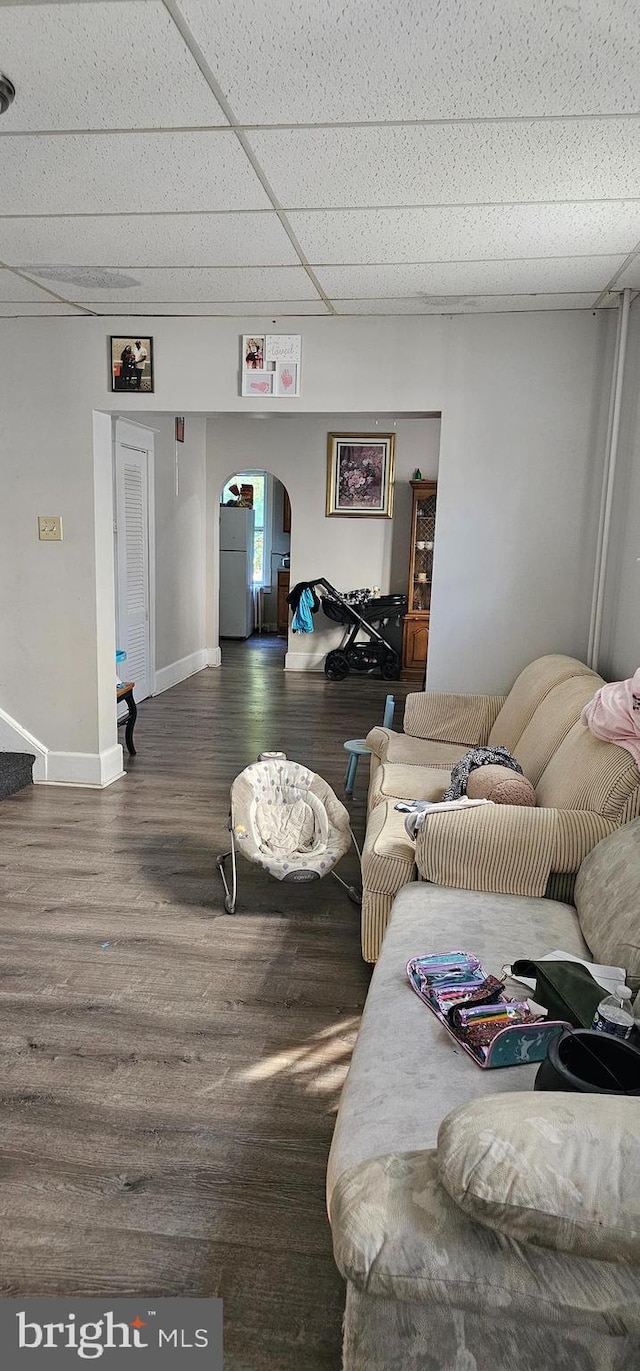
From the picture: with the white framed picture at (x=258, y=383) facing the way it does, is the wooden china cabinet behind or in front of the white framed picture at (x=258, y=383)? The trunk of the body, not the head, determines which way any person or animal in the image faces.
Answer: behind

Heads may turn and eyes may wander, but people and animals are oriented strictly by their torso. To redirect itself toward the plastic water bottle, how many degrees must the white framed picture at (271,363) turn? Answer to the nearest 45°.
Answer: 0° — it already faces it

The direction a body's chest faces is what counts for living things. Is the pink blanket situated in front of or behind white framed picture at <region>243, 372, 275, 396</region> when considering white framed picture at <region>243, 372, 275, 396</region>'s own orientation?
in front

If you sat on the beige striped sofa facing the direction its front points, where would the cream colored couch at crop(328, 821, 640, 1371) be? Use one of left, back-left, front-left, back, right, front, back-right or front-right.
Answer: left

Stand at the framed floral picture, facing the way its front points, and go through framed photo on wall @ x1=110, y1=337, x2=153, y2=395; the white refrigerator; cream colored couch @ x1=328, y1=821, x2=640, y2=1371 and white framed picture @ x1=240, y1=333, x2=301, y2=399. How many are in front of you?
3

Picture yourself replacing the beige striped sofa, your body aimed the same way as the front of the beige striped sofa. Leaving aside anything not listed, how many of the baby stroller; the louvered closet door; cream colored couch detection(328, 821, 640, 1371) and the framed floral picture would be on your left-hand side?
1

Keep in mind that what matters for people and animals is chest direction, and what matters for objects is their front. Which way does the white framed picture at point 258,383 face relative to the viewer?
toward the camera

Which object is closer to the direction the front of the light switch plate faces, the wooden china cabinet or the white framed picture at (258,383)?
the white framed picture

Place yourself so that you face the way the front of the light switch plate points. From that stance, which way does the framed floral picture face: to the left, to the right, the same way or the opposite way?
the same way

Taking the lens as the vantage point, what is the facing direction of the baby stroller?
facing to the right of the viewer

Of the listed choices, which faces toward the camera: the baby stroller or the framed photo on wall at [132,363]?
the framed photo on wall

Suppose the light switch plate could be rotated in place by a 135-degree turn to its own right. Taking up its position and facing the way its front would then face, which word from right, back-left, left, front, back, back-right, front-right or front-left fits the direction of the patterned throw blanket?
back

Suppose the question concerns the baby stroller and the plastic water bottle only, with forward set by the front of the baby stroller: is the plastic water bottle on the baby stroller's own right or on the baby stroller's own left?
on the baby stroller's own right

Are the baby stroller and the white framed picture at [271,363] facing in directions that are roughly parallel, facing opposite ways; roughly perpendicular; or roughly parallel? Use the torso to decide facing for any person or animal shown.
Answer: roughly perpendicular

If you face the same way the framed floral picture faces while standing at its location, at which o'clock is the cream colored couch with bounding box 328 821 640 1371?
The cream colored couch is roughly at 12 o'clock from the framed floral picture.

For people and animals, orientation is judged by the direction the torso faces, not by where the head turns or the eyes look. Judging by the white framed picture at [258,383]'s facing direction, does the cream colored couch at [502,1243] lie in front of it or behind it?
in front

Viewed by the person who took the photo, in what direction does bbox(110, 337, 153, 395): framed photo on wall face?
facing the viewer

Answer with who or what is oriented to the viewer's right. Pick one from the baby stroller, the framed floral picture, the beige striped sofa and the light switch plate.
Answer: the baby stroller

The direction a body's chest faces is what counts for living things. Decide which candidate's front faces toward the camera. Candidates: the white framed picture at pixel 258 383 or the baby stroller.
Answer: the white framed picture

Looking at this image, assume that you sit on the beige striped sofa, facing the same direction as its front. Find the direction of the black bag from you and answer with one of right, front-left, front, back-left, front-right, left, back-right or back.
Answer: left
